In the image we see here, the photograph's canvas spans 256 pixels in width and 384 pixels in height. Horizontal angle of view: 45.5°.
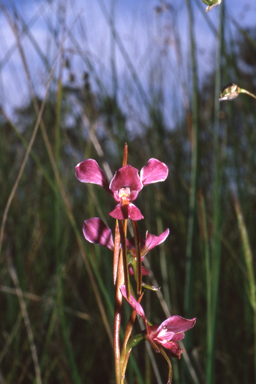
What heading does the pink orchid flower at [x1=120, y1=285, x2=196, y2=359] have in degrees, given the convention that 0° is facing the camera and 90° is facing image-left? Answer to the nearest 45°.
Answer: approximately 270°
